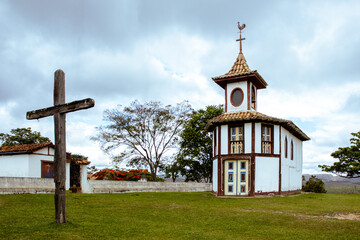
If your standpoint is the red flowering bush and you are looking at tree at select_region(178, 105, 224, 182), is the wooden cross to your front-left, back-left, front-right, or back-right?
back-right

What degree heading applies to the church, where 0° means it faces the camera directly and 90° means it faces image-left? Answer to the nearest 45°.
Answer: approximately 45°
